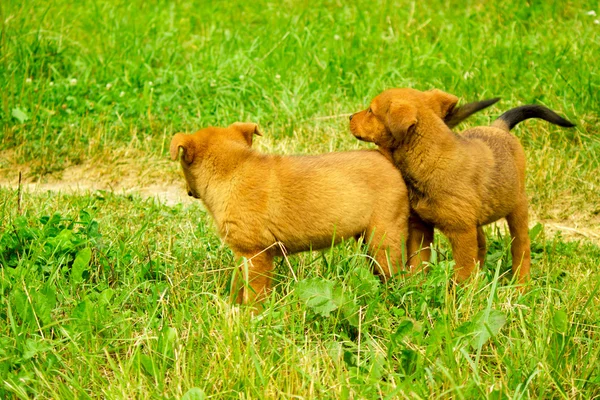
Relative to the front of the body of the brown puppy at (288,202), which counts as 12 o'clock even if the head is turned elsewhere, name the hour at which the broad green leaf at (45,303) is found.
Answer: The broad green leaf is roughly at 11 o'clock from the brown puppy.

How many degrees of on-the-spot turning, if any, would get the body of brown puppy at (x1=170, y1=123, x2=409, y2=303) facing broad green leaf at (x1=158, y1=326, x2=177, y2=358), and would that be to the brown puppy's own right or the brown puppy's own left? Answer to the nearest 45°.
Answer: approximately 45° to the brown puppy's own left

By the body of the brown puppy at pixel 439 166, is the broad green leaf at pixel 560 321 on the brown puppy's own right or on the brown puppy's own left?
on the brown puppy's own left

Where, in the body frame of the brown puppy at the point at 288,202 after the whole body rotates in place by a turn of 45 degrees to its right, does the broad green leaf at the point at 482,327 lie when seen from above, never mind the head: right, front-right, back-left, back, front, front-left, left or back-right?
back

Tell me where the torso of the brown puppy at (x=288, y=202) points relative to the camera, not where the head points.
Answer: to the viewer's left
